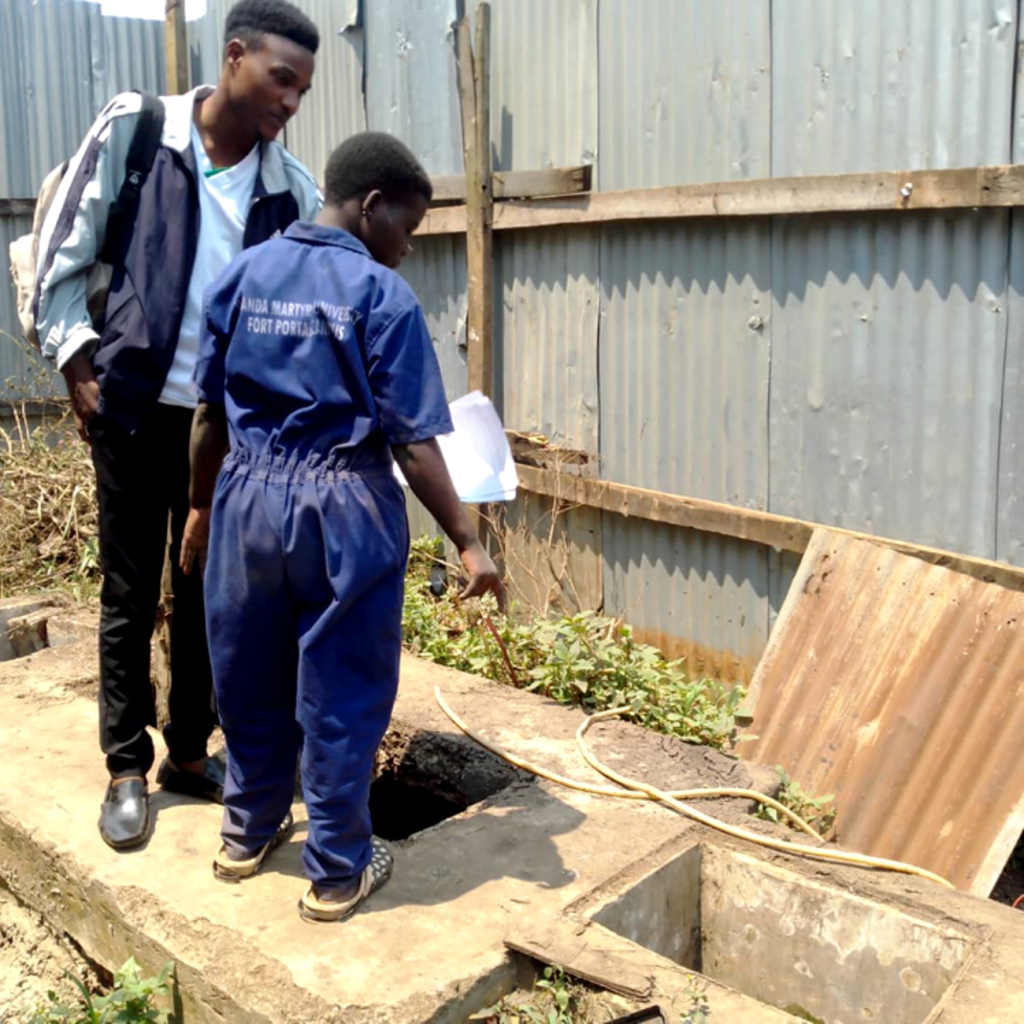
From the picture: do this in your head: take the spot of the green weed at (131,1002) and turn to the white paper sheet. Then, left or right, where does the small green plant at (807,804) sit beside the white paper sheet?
right

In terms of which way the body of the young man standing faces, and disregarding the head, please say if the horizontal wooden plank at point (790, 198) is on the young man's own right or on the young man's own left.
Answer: on the young man's own left

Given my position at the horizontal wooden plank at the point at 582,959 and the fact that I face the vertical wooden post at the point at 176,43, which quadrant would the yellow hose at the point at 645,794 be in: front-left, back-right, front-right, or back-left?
front-right

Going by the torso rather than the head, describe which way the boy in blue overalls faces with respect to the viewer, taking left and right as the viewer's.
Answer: facing away from the viewer and to the right of the viewer

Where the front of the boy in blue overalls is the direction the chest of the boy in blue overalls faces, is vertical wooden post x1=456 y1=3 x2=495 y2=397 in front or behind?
in front

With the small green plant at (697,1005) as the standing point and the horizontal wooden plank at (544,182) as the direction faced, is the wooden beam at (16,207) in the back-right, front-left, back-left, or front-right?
front-left

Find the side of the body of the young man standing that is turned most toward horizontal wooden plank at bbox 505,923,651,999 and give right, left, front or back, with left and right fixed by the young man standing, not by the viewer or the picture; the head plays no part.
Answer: front

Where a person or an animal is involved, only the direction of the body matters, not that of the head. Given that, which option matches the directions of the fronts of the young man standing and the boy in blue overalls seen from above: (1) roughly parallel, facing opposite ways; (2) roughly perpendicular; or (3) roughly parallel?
roughly perpendicular

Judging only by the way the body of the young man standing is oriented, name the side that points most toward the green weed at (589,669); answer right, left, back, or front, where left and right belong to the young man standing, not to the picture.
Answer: left

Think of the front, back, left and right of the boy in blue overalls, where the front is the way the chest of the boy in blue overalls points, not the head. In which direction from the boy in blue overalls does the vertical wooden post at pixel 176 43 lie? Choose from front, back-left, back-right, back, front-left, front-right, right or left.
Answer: front-left

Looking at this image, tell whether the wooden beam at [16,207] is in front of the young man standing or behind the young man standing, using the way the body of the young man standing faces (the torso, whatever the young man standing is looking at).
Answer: behind

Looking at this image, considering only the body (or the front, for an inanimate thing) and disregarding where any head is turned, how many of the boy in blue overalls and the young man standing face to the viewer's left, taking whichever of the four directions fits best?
0
